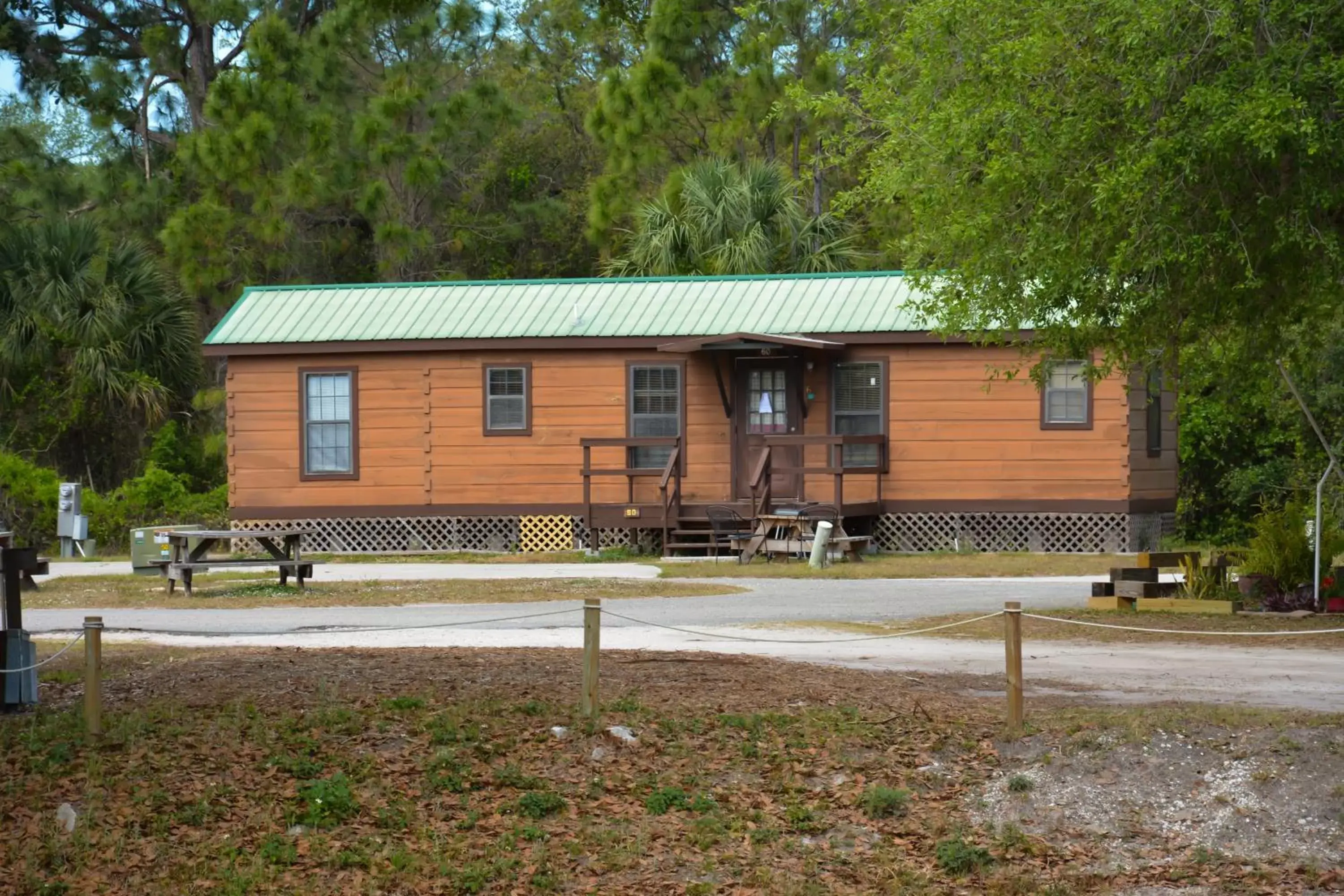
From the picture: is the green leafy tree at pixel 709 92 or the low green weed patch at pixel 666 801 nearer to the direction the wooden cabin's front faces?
the low green weed patch

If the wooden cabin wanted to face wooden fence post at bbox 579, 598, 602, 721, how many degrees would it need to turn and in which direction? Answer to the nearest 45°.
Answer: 0° — it already faces it

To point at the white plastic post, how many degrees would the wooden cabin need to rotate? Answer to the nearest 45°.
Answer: approximately 45° to its left

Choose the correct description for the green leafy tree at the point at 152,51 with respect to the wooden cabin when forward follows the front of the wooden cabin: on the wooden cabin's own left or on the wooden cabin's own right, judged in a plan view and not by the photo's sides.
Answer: on the wooden cabin's own right

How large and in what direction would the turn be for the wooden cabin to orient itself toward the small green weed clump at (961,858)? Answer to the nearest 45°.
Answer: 0° — it already faces it

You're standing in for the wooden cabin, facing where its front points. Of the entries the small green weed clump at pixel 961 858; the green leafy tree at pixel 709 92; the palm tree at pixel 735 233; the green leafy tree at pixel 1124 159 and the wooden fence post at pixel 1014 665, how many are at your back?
2

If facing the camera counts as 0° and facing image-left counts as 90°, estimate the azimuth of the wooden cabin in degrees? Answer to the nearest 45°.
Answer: approximately 0°

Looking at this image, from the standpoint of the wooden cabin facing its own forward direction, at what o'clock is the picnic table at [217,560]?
The picnic table is roughly at 1 o'clock from the wooden cabin.

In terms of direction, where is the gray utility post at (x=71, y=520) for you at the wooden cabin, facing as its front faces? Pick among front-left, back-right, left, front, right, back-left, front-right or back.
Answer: right

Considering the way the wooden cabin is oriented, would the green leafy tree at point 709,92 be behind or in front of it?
behind

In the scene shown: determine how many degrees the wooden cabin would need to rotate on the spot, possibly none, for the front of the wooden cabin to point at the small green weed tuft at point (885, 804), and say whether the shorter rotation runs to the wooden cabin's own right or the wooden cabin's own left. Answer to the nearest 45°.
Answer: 0° — it already faces it

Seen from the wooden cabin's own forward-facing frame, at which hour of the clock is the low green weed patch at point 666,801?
The low green weed patch is roughly at 12 o'clock from the wooden cabin.

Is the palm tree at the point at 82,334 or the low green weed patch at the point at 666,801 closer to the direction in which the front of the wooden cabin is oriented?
the low green weed patch

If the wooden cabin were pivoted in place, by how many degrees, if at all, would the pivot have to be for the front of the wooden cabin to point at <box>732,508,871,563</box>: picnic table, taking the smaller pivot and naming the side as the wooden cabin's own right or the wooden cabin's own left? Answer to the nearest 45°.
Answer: approximately 45° to the wooden cabin's own left

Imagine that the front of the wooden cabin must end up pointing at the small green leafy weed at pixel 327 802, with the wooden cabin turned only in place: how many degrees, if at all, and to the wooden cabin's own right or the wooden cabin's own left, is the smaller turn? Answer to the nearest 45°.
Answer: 0° — it already faces it
